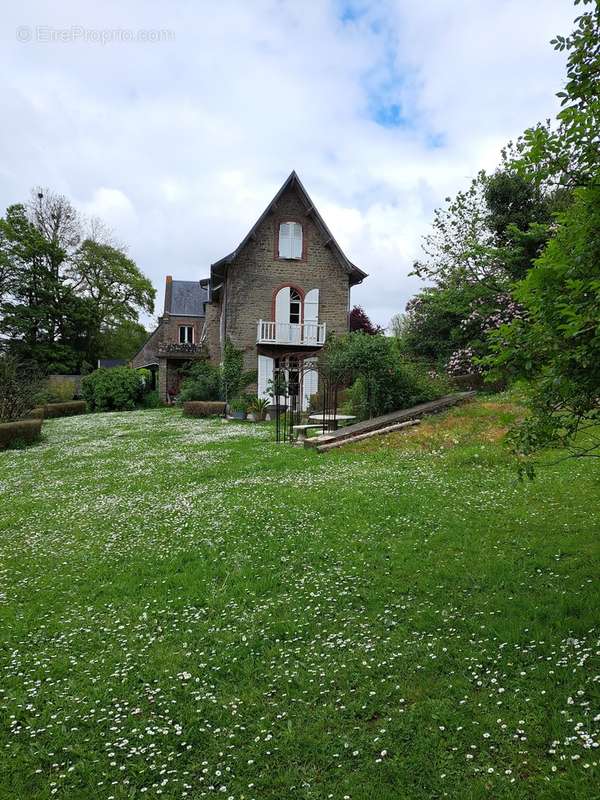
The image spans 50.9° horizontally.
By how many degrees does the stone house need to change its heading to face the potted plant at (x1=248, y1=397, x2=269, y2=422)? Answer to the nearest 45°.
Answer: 0° — it already faces it

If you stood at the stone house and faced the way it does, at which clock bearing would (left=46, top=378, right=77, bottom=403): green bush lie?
The green bush is roughly at 4 o'clock from the stone house.

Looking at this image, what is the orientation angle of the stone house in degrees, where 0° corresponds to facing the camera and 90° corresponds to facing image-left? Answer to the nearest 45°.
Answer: approximately 0°

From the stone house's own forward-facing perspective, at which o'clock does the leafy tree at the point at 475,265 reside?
The leafy tree is roughly at 10 o'clock from the stone house.

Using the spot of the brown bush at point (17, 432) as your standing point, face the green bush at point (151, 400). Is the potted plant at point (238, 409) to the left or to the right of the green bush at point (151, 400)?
right

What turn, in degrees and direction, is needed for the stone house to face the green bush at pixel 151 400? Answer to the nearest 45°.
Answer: approximately 135° to its right
